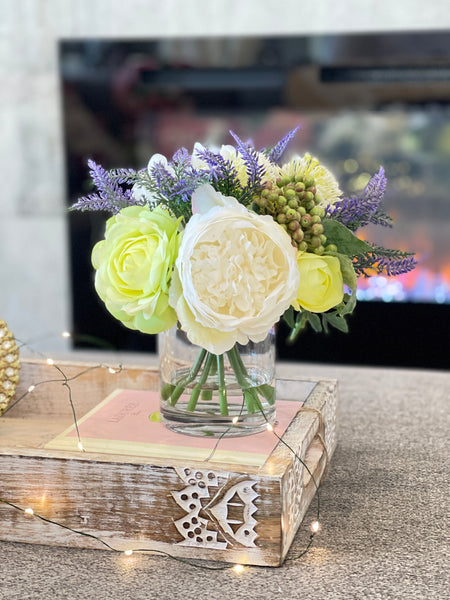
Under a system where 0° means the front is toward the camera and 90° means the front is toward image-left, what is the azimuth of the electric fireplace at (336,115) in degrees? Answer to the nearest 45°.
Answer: approximately 0°

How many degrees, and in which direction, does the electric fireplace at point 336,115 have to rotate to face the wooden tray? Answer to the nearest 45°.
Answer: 0° — it already faces it

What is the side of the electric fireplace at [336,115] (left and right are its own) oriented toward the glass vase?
front

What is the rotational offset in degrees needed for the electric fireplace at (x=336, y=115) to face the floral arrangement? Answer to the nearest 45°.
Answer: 0° — it already faces it

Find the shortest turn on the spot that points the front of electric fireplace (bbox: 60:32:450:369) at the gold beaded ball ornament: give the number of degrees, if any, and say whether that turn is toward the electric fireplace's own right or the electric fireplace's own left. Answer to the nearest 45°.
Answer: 0° — it already faces it

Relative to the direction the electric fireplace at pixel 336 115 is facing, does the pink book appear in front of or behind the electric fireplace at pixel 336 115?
in front
